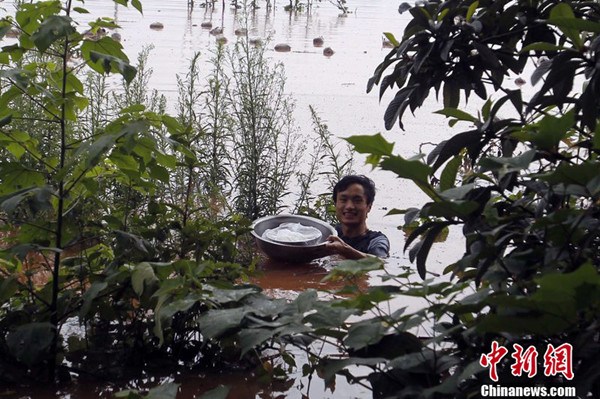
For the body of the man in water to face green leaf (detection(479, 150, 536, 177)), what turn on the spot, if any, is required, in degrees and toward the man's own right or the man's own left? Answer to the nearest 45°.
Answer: approximately 45° to the man's own left

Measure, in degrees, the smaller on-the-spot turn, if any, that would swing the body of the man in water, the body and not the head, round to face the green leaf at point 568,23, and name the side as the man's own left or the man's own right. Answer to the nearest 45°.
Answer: approximately 45° to the man's own left

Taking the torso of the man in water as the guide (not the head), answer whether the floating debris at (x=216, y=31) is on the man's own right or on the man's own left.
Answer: on the man's own right

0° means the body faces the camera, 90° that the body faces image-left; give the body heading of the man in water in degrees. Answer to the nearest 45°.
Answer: approximately 45°

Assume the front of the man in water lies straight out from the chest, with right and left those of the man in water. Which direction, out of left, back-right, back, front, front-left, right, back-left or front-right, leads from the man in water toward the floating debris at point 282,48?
back-right

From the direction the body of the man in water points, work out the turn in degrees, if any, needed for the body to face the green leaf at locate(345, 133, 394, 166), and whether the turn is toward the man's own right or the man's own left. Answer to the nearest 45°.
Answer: approximately 45° to the man's own left
